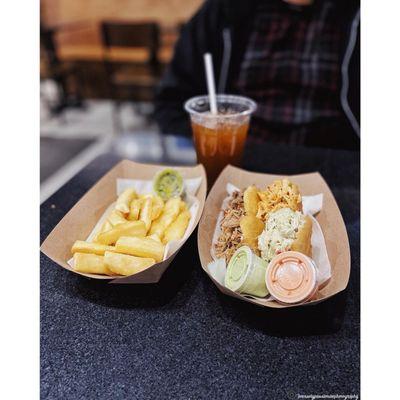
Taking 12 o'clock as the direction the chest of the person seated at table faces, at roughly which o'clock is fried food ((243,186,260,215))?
The fried food is roughly at 12 o'clock from the person seated at table.

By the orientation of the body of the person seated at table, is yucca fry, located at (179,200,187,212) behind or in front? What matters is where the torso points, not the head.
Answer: in front

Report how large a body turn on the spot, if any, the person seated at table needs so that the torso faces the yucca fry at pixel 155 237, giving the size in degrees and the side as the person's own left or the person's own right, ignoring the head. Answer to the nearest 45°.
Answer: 0° — they already face it

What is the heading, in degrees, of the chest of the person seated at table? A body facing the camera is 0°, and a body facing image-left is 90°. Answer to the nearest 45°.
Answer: approximately 0°

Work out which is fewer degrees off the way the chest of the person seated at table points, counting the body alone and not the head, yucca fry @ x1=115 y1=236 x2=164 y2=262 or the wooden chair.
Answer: the yucca fry

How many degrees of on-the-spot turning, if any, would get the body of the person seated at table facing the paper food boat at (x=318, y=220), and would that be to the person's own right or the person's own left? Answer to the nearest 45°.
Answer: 0° — they already face it
